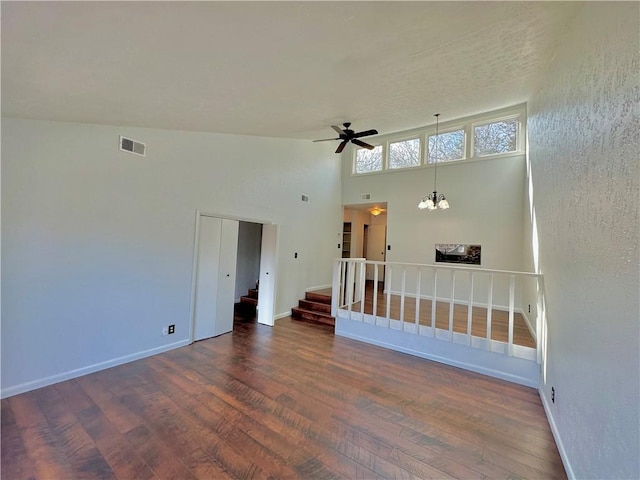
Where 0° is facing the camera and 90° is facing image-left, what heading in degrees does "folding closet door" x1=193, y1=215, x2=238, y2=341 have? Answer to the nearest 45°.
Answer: approximately 315°

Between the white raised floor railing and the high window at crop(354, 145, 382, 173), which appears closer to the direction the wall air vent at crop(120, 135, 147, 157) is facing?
the white raised floor railing

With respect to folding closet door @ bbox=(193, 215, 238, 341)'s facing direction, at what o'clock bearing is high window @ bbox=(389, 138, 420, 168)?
The high window is roughly at 10 o'clock from the folding closet door.

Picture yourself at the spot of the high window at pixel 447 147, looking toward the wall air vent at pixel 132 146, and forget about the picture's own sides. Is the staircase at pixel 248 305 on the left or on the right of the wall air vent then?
right

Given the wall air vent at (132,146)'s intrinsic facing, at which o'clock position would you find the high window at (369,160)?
The high window is roughly at 10 o'clock from the wall air vent.
